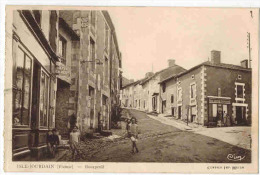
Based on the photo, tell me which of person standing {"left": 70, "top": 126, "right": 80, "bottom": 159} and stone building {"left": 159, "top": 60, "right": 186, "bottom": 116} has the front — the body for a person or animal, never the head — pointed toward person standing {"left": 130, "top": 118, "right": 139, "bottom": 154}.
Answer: the stone building

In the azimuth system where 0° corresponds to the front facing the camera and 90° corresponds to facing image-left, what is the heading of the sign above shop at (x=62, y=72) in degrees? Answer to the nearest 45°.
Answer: approximately 315°

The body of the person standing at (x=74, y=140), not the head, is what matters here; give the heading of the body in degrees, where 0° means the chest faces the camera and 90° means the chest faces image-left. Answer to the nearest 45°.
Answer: approximately 0°
